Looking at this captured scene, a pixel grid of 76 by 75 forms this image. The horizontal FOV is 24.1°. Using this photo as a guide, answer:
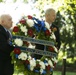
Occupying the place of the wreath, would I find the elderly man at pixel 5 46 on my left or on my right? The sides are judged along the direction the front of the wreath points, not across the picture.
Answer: on my right

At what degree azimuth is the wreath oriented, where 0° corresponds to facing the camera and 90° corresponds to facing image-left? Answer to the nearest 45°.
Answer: approximately 0°
